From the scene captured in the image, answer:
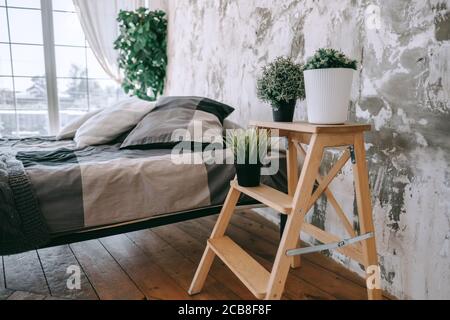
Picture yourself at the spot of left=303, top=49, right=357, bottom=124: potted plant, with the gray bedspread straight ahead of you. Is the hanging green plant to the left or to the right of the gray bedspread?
right

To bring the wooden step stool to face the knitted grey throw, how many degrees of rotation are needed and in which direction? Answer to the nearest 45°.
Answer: approximately 45° to its right

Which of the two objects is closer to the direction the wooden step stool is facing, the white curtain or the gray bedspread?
the gray bedspread

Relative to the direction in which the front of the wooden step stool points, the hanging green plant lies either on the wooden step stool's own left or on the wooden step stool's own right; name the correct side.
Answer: on the wooden step stool's own right

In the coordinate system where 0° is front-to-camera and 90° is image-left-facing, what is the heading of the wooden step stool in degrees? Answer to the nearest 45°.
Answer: approximately 45°

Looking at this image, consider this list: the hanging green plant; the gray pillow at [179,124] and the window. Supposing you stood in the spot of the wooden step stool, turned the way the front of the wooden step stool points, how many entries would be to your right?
3

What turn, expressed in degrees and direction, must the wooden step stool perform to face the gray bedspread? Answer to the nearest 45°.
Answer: approximately 45° to its right

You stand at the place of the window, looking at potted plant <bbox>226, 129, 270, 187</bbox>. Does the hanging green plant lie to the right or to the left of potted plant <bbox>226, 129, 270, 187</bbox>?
left

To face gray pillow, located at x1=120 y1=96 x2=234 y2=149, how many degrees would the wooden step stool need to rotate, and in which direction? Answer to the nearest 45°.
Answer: approximately 90° to its right
